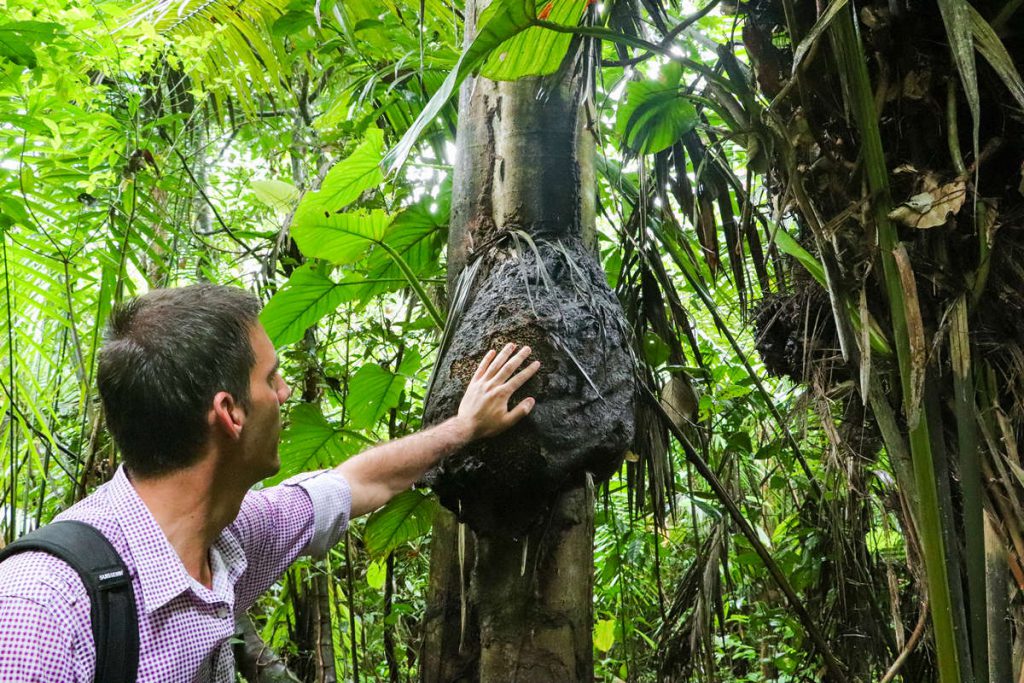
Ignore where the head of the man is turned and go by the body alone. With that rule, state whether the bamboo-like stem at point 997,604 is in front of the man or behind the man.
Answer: in front

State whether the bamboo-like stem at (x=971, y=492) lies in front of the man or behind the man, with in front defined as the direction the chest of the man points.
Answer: in front
